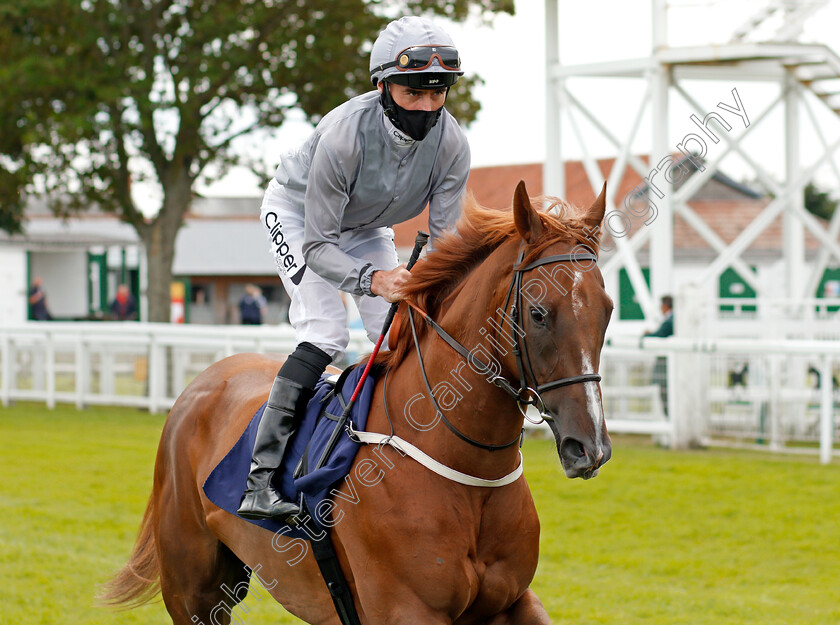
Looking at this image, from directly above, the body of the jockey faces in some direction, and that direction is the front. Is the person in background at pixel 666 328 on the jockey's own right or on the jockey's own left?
on the jockey's own left

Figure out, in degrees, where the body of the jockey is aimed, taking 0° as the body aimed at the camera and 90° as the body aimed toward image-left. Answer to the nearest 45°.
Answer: approximately 315°

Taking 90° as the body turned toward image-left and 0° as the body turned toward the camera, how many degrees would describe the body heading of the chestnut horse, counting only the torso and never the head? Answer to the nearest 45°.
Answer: approximately 315°
